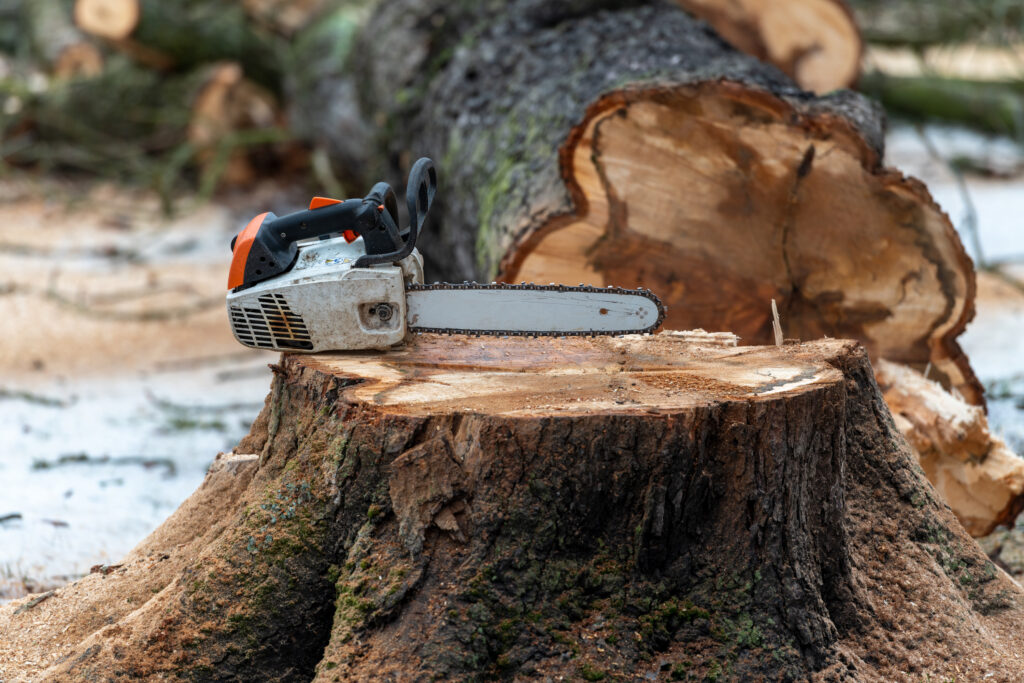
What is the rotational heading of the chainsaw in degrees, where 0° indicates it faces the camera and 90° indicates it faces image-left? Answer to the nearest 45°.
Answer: approximately 270°

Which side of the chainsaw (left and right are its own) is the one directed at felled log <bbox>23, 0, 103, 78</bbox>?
left

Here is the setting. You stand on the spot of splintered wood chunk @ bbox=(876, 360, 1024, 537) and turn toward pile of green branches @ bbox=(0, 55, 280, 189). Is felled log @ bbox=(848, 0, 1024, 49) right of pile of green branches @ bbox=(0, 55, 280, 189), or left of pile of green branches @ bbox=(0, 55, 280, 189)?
right

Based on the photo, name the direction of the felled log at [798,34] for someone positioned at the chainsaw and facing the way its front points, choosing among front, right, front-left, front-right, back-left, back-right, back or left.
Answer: front-left

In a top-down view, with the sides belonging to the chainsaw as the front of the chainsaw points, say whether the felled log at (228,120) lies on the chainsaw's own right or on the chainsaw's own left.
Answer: on the chainsaw's own left
